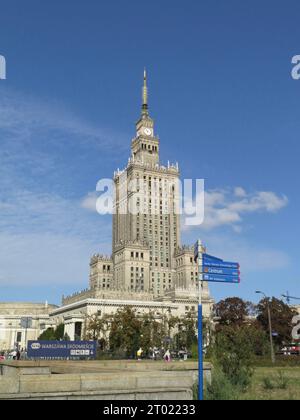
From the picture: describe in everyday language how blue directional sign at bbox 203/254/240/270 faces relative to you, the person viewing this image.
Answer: facing the viewer and to the right of the viewer
